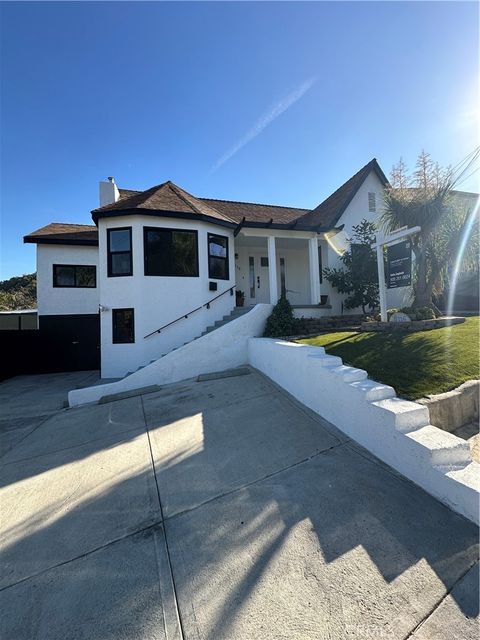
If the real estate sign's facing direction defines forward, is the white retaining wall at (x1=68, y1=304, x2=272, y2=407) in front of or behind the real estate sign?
in front

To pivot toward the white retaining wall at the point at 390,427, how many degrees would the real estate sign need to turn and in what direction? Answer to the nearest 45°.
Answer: approximately 45° to its left

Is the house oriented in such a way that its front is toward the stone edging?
no

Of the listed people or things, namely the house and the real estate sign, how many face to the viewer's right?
0

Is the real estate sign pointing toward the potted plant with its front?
no

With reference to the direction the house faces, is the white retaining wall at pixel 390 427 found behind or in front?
in front

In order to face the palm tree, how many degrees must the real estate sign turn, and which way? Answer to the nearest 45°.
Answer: approximately 180°

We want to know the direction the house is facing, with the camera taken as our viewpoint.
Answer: facing the viewer

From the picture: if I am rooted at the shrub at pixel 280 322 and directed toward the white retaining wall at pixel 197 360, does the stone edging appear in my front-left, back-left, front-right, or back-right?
back-left

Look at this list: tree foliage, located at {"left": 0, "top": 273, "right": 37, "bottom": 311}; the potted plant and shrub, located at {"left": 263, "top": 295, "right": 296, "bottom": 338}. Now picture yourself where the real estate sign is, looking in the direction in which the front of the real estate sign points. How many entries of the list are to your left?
0

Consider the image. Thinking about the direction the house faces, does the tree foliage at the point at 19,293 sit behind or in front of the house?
behind

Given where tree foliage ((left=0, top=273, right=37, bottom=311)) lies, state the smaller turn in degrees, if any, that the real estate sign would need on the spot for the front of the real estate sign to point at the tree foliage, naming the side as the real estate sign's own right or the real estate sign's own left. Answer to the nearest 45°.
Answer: approximately 45° to the real estate sign's own right
